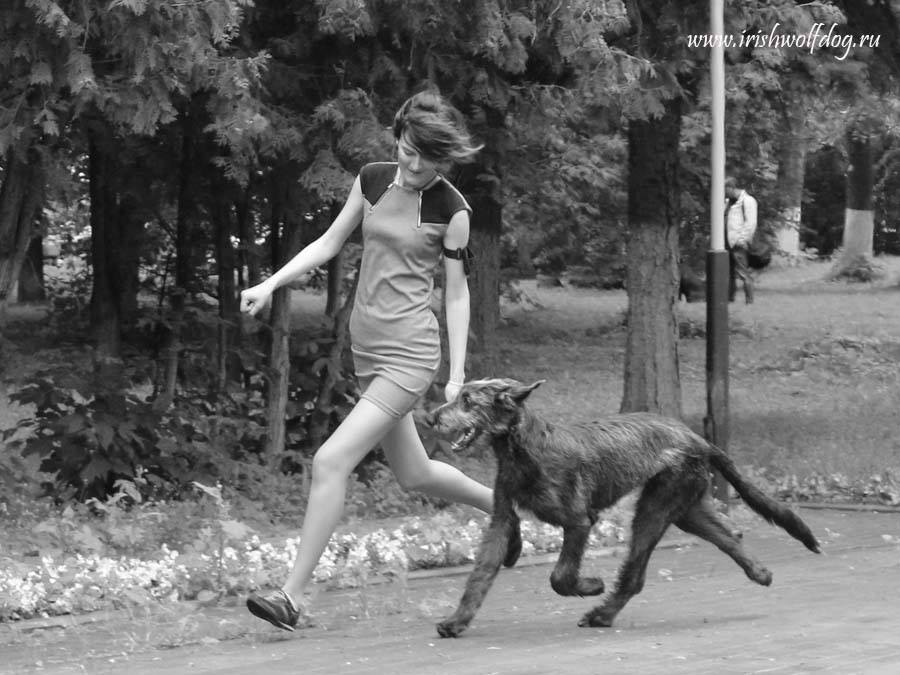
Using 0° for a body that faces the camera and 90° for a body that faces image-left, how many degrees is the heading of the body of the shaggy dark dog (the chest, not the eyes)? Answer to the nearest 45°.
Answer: approximately 90°

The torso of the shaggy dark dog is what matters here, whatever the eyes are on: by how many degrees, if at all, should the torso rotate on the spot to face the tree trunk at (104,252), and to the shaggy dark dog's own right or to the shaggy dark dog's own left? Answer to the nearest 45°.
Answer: approximately 45° to the shaggy dark dog's own right

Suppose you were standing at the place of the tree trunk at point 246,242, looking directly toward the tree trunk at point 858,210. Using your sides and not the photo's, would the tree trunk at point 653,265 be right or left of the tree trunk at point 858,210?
right

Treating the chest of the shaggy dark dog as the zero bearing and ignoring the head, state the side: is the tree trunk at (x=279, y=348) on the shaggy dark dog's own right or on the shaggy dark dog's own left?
on the shaggy dark dog's own right

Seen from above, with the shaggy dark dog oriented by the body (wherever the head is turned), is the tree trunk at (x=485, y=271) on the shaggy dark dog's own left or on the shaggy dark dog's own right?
on the shaggy dark dog's own right

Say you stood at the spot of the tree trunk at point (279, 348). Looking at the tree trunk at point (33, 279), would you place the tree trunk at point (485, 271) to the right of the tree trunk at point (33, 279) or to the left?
right

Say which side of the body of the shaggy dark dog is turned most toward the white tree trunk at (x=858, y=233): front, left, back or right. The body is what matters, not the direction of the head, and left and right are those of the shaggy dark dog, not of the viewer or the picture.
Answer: right

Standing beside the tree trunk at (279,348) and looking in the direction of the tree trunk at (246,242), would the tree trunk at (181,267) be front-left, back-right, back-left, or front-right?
front-left

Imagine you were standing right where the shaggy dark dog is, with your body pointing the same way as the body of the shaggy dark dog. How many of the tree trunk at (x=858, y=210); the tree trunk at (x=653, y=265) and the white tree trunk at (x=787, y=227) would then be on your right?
3

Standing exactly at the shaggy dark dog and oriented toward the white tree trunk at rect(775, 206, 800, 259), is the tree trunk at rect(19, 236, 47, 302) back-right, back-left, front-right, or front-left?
front-left

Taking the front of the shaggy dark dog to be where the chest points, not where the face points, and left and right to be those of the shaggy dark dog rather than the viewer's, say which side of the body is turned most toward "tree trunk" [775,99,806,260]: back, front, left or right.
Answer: right

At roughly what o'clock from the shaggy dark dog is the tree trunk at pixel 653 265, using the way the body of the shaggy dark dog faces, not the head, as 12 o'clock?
The tree trunk is roughly at 3 o'clock from the shaggy dark dog.

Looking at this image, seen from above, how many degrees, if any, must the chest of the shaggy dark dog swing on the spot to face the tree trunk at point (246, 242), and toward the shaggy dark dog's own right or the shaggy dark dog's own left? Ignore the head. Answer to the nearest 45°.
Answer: approximately 45° to the shaggy dark dog's own right

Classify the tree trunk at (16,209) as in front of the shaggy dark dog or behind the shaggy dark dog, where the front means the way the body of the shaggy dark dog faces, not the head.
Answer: in front
